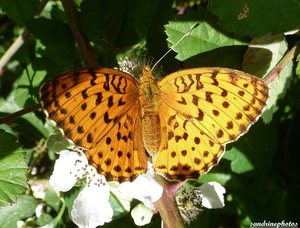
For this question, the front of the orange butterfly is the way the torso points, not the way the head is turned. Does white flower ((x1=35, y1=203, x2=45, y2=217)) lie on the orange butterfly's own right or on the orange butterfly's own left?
on the orange butterfly's own left

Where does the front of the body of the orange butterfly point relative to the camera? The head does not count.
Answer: away from the camera
